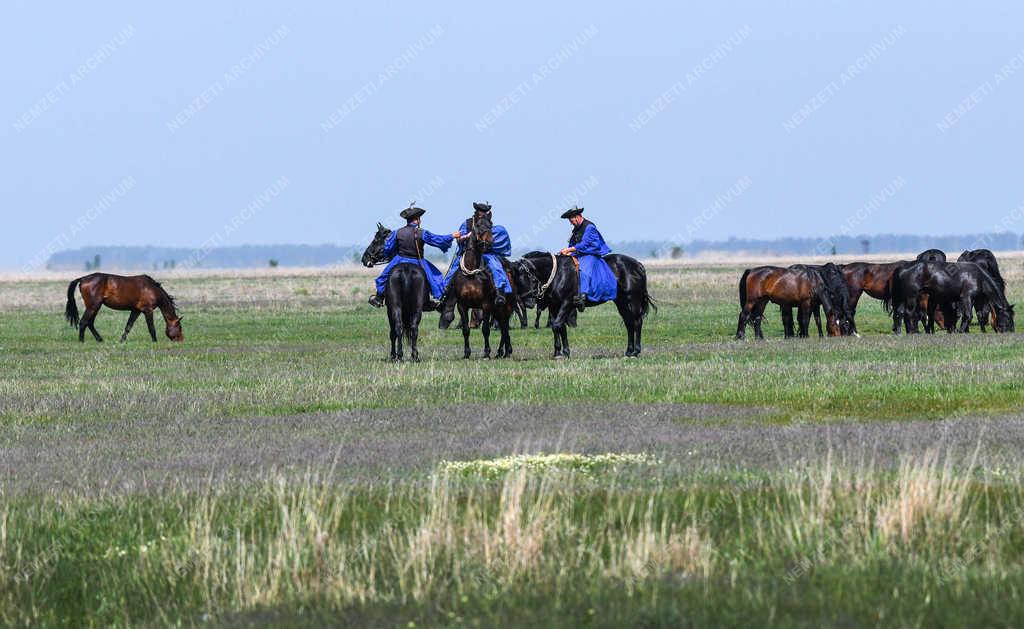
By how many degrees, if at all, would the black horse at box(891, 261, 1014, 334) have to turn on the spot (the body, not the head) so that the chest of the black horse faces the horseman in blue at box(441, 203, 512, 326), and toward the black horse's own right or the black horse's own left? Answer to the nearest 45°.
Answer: approximately 135° to the black horse's own right

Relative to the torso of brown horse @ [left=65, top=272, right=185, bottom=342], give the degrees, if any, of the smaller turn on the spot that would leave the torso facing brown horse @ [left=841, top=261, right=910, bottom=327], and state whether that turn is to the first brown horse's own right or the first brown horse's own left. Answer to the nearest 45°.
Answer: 0° — it already faces it

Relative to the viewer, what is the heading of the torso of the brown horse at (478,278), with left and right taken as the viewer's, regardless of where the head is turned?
facing the viewer and to the left of the viewer

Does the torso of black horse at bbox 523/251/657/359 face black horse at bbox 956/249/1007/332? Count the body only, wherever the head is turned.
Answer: no

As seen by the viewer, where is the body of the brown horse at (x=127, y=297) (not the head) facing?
to the viewer's right

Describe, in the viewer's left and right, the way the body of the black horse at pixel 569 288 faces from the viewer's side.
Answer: facing to the left of the viewer

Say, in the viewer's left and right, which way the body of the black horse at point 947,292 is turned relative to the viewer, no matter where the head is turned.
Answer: facing to the right of the viewer

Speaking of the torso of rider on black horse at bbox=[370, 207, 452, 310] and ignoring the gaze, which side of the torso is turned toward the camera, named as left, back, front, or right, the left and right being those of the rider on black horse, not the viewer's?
back

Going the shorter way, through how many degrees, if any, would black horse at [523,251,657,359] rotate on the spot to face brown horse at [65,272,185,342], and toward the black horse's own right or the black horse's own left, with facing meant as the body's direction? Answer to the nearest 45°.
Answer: approximately 45° to the black horse's own right

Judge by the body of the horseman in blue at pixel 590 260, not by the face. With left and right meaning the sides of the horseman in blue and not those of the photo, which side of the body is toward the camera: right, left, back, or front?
left

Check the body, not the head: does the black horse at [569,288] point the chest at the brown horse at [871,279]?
no

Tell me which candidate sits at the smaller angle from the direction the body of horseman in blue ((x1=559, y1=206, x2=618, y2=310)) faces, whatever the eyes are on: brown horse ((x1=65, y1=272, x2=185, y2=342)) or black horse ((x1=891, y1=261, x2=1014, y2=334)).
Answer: the brown horse

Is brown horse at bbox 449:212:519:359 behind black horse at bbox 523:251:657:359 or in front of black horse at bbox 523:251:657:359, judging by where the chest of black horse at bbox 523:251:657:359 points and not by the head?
in front

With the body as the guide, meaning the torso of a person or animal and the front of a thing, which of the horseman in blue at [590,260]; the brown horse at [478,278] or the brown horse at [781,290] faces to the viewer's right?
the brown horse at [781,290]

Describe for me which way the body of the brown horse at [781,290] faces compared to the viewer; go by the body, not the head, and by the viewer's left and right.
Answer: facing to the right of the viewer
